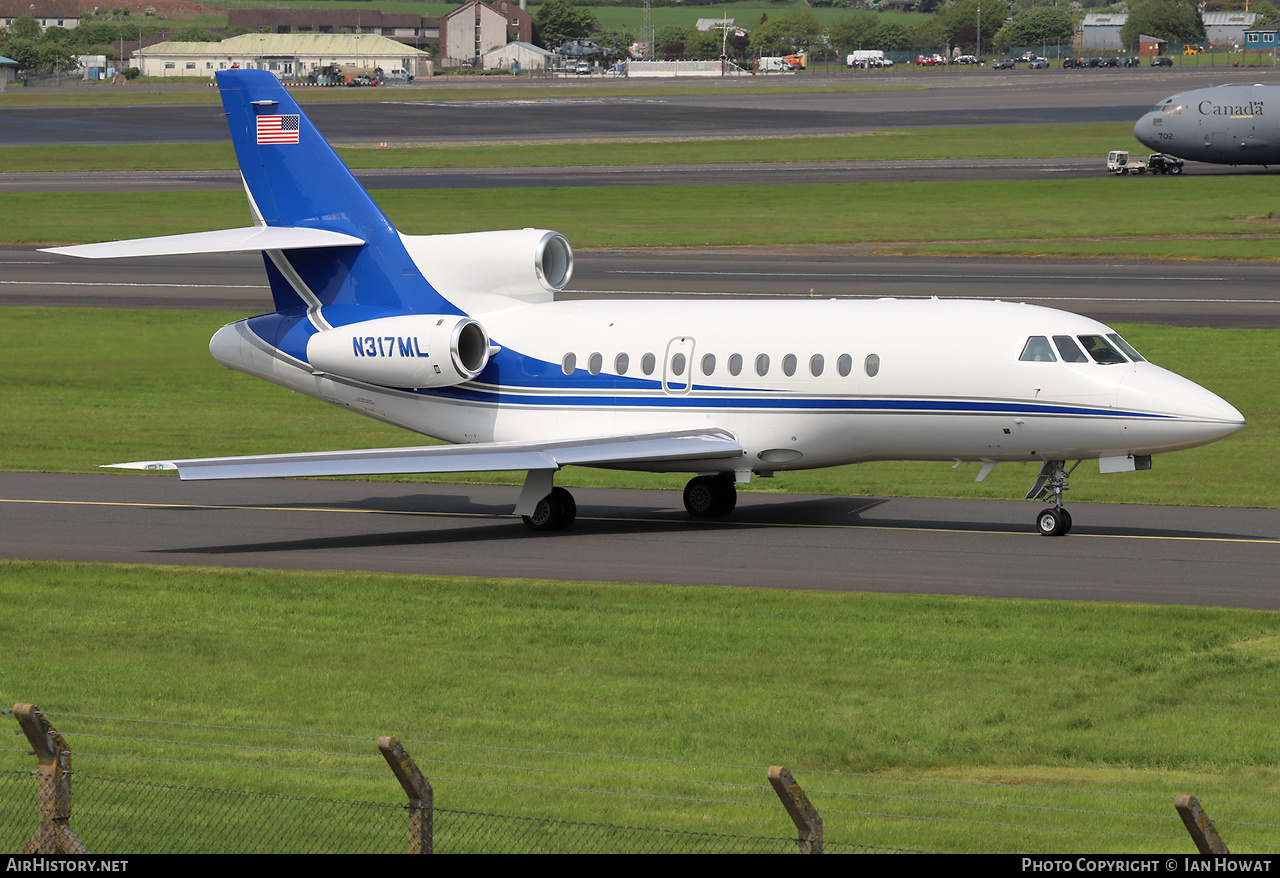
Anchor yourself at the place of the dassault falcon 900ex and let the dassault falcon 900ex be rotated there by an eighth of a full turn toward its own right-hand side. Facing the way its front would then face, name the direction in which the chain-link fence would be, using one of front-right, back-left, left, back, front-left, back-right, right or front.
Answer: front

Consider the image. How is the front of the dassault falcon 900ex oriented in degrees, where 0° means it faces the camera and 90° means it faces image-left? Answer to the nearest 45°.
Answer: approximately 315°
